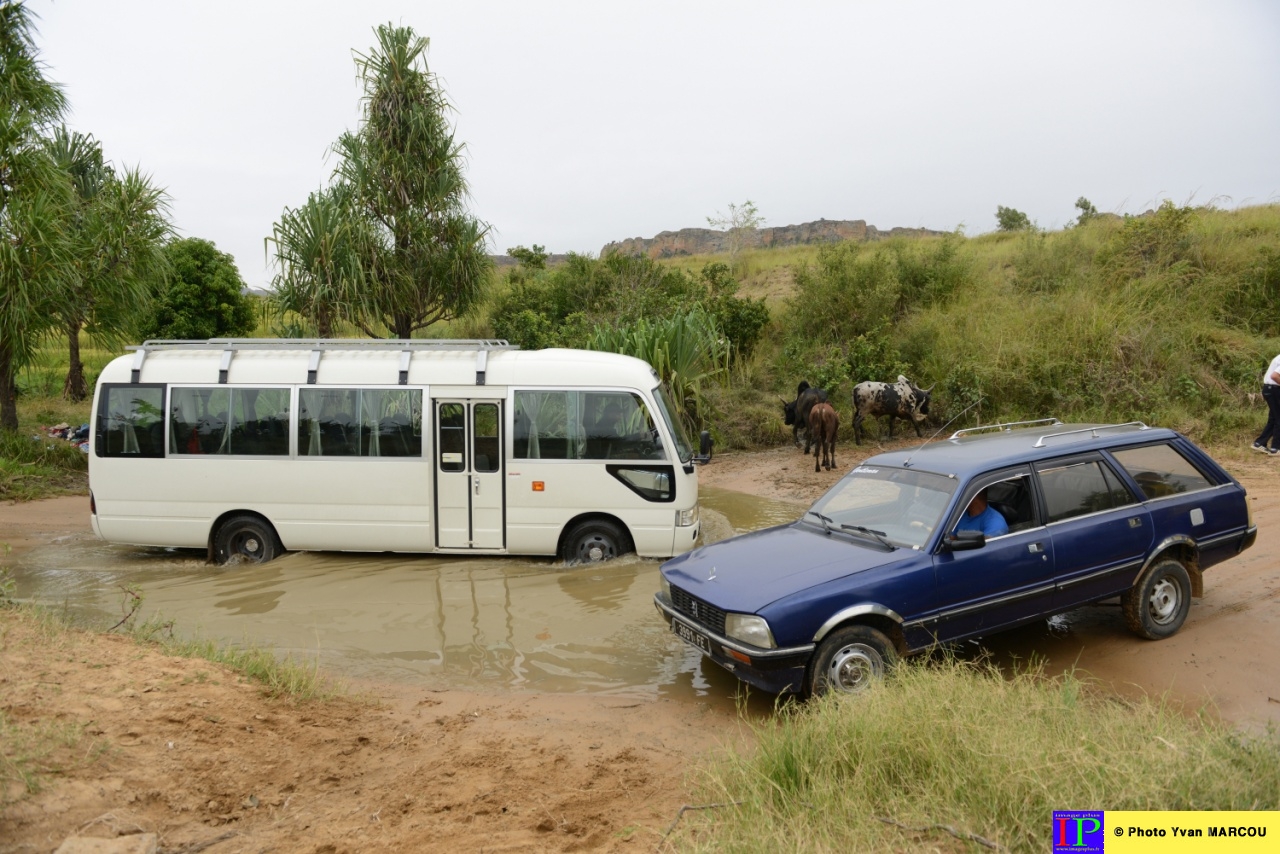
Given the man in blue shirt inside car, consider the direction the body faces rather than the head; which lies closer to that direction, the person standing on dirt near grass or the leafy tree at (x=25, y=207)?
the leafy tree

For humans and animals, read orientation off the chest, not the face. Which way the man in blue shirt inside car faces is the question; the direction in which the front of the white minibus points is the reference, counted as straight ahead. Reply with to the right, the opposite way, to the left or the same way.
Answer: the opposite way

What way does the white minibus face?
to the viewer's right

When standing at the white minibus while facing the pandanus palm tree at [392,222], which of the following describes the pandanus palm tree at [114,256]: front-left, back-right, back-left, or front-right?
front-left

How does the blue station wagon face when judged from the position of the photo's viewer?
facing the viewer and to the left of the viewer

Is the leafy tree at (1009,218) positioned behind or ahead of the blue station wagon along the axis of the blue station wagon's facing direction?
behind

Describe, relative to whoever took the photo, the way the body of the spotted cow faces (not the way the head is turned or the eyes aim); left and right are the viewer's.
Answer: facing to the right of the viewer

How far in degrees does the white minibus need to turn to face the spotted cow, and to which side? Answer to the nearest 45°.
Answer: approximately 45° to its left

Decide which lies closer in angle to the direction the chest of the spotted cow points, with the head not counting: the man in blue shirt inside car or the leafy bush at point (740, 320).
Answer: the man in blue shirt inside car

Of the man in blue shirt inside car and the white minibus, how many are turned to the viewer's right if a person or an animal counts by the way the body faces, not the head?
1

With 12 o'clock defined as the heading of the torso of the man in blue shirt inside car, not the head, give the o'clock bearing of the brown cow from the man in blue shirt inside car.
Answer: The brown cow is roughly at 4 o'clock from the man in blue shirt inside car.

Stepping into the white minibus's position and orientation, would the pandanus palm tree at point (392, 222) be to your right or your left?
on your left

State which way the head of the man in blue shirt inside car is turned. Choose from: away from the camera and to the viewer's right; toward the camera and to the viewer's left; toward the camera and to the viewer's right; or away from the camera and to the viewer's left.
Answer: toward the camera and to the viewer's left
